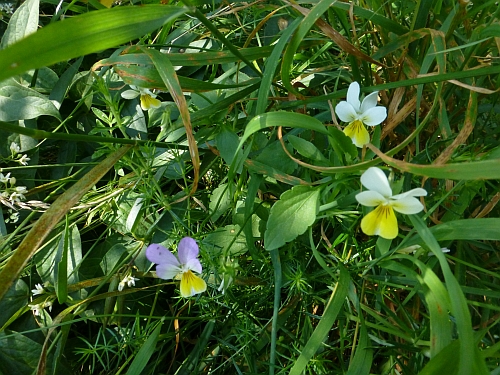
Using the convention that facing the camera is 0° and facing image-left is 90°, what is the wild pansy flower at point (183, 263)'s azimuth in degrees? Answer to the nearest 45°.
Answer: approximately 0°

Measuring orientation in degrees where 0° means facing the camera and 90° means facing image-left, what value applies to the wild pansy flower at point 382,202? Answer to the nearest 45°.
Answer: approximately 0°

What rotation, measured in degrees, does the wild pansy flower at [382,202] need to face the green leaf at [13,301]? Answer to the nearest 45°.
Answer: approximately 90° to its right

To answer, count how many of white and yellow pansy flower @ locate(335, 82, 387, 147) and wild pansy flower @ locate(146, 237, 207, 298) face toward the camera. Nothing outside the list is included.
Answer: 2

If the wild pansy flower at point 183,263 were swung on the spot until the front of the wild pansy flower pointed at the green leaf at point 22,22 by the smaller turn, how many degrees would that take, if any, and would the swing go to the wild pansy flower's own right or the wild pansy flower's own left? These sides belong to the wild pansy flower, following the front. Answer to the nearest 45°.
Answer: approximately 180°
